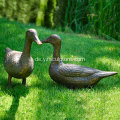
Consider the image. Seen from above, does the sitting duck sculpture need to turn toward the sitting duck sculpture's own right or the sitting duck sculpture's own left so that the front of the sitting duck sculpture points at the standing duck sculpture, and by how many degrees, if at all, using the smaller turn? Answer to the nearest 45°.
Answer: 0° — it already faces it

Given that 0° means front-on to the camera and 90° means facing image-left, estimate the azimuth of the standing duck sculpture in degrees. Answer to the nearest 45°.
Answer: approximately 315°

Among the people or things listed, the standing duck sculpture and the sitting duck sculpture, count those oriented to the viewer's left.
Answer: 1

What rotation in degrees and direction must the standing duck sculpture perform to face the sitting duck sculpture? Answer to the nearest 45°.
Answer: approximately 45° to its left

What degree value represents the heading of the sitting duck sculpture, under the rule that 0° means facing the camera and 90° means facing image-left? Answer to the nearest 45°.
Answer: approximately 90°
